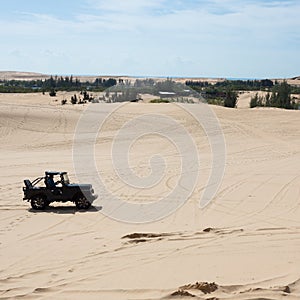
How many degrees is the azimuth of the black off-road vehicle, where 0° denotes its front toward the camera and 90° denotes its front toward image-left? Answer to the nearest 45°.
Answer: approximately 270°

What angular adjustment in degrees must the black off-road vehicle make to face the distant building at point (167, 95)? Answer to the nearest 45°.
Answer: approximately 90° to its left
